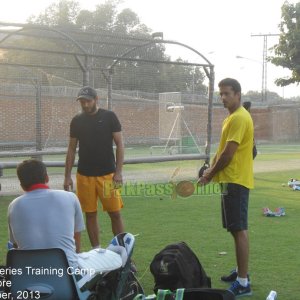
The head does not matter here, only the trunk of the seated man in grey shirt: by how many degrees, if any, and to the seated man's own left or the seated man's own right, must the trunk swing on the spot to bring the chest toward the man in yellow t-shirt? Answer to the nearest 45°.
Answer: approximately 45° to the seated man's own right

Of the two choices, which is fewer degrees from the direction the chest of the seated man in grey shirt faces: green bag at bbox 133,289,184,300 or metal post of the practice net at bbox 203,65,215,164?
the metal post of the practice net

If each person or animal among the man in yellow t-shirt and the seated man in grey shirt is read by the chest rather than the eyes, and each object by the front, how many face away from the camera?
1

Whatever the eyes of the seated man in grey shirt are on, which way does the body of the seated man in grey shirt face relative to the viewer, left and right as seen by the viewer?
facing away from the viewer

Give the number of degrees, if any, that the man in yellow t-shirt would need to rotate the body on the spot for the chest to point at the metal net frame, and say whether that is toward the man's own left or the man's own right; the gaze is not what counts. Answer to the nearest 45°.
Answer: approximately 45° to the man's own right

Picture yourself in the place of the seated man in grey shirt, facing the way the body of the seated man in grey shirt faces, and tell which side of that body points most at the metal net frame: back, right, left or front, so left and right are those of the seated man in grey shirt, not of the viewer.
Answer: front

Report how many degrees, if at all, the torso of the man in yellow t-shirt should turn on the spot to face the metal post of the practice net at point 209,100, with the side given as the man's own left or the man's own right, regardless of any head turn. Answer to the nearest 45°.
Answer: approximately 90° to the man's own right

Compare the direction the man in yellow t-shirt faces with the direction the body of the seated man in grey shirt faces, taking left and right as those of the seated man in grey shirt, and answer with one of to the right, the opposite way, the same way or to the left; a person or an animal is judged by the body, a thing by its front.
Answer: to the left

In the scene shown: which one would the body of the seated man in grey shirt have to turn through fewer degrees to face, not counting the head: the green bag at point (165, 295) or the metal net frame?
the metal net frame

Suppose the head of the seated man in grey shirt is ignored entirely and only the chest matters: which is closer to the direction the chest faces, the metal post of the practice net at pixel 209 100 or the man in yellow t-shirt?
the metal post of the practice net

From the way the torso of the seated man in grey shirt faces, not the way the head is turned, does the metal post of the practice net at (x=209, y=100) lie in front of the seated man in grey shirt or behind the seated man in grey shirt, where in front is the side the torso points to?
in front

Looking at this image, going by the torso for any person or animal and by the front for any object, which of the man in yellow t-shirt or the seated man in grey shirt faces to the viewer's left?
the man in yellow t-shirt

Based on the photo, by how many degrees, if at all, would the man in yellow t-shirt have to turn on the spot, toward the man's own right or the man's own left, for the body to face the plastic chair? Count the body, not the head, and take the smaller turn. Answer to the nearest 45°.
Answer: approximately 45° to the man's own left

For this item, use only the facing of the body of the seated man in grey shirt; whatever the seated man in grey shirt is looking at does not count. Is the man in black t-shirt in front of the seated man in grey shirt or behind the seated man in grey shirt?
in front
